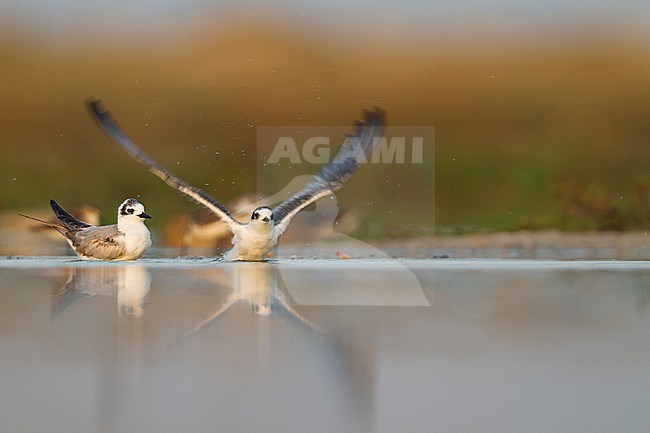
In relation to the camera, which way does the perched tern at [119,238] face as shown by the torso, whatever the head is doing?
to the viewer's right

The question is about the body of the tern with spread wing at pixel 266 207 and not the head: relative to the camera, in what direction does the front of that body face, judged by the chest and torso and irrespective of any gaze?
toward the camera

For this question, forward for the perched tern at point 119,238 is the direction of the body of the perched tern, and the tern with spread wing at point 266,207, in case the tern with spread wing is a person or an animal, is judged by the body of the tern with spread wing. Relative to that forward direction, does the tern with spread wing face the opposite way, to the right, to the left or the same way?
to the right
